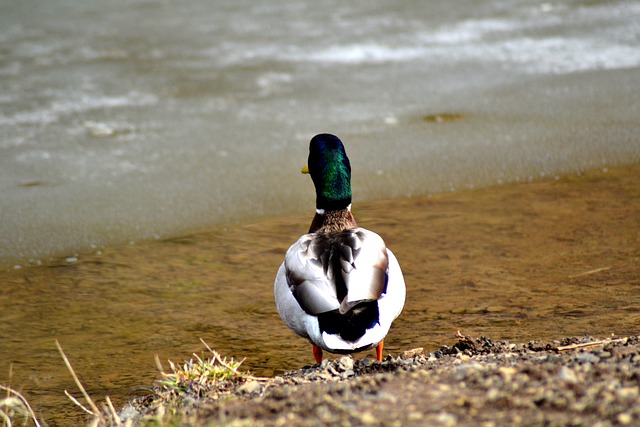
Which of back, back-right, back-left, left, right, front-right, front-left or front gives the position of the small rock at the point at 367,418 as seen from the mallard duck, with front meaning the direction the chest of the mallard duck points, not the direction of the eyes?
back

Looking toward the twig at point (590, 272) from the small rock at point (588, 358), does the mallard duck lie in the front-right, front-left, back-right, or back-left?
front-left

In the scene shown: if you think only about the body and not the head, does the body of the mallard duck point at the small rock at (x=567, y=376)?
no

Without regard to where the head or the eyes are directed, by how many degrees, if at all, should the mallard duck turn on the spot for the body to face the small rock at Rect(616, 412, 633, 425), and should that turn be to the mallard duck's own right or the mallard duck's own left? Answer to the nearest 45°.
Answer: approximately 135° to the mallard duck's own right

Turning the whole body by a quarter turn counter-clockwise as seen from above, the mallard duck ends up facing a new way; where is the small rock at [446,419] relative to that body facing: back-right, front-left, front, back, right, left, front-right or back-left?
left

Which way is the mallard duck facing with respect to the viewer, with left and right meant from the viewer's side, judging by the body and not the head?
facing away from the viewer

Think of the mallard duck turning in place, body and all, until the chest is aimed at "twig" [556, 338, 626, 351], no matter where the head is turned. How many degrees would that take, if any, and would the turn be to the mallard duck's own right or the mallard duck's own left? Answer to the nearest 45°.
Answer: approximately 90° to the mallard duck's own right

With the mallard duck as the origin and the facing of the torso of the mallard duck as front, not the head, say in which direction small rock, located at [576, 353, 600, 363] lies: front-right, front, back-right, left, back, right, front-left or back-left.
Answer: back-right
